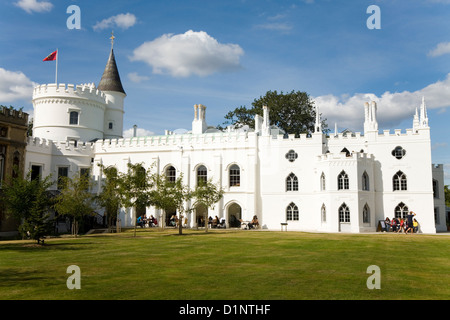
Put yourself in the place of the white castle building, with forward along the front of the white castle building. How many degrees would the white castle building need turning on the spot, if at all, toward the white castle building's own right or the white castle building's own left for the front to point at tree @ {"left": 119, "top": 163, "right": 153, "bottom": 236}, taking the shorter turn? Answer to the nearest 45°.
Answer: approximately 45° to the white castle building's own right

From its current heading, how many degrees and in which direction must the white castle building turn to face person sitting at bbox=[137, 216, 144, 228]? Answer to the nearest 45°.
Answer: approximately 90° to its right

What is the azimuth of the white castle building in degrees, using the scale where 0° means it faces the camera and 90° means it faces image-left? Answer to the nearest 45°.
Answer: approximately 0°
